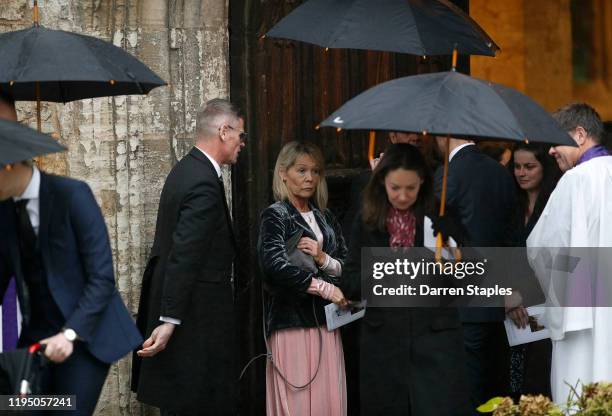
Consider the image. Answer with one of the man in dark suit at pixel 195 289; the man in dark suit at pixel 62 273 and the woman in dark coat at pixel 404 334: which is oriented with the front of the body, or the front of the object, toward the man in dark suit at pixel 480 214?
the man in dark suit at pixel 195 289

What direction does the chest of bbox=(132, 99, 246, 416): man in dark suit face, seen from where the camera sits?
to the viewer's right

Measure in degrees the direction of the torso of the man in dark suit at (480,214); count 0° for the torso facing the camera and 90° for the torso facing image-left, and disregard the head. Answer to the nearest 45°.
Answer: approximately 135°

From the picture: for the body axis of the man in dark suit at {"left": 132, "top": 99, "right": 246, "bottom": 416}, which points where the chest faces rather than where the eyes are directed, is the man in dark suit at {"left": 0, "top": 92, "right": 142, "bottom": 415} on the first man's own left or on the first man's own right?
on the first man's own right

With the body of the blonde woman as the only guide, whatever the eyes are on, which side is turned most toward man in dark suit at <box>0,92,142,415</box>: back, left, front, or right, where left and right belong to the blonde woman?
right

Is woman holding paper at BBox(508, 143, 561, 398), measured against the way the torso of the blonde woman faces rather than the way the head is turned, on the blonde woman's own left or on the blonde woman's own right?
on the blonde woman's own left
